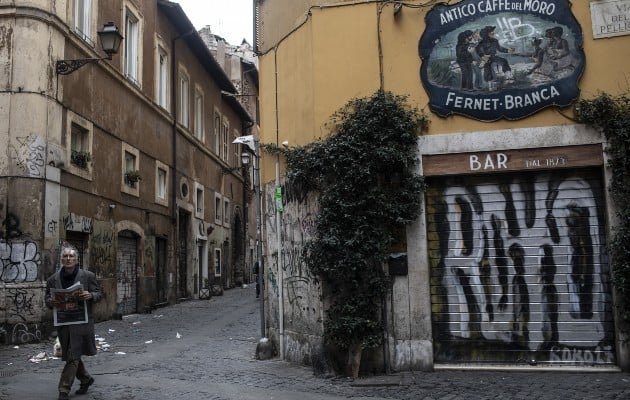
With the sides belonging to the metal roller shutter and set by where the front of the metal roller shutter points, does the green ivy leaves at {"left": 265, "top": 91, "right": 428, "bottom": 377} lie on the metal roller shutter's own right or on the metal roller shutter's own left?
on the metal roller shutter's own right

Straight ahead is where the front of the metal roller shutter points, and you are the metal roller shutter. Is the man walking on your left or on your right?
on your right

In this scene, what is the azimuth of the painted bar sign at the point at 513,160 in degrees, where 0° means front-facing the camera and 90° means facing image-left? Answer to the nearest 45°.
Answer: approximately 0°

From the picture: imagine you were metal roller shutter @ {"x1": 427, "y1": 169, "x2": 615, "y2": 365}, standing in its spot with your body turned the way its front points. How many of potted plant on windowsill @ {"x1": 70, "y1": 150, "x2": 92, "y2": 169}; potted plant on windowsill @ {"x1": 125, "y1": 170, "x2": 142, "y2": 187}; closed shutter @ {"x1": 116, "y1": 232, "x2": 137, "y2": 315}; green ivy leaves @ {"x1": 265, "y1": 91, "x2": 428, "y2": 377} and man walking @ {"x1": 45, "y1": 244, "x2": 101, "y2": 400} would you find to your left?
0

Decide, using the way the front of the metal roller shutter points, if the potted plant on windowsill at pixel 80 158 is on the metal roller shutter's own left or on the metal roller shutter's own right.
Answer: on the metal roller shutter's own right

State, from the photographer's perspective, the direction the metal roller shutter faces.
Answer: facing the viewer

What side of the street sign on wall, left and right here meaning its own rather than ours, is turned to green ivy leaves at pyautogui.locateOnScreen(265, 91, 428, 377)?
right

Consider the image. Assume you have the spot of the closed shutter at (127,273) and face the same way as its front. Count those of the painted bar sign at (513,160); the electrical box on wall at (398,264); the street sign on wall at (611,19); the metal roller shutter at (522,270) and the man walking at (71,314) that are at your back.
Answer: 0

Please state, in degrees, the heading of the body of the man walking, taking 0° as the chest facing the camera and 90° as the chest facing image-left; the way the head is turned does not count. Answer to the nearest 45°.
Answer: approximately 0°

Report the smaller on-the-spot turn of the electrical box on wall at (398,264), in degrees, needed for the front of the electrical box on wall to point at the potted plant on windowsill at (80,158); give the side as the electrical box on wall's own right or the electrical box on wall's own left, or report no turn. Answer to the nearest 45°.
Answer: approximately 135° to the electrical box on wall's own right

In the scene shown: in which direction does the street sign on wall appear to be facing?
toward the camera

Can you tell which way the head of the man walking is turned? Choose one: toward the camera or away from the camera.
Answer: toward the camera

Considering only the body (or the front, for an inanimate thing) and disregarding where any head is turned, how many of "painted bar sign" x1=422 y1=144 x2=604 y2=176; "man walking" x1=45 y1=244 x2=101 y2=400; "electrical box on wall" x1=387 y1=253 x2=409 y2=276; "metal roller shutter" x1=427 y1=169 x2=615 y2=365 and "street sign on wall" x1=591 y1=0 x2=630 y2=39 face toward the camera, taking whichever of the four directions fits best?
5

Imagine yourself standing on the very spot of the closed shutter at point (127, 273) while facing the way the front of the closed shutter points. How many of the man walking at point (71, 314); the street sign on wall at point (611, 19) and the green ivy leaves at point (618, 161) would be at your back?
0
